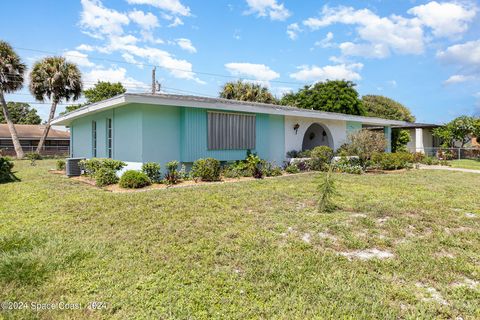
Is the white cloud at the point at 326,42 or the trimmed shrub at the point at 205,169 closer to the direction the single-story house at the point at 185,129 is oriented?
the trimmed shrub

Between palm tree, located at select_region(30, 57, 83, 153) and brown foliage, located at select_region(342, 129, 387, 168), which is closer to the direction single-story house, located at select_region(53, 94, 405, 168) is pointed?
the brown foliage

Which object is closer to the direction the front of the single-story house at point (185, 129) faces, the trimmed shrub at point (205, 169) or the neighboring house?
the trimmed shrub

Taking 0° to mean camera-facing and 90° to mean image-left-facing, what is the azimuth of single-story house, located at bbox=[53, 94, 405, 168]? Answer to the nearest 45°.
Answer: approximately 315°

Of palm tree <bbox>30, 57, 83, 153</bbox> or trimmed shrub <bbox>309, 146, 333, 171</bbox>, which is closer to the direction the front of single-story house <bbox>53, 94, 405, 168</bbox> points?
the trimmed shrub

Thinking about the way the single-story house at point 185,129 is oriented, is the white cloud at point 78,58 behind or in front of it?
behind

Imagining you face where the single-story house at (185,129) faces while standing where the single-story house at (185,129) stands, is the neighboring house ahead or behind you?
behind

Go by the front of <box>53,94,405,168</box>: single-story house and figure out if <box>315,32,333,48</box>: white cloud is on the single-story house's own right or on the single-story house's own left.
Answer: on the single-story house's own left

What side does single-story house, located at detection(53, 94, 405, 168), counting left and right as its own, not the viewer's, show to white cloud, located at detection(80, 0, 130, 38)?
back
